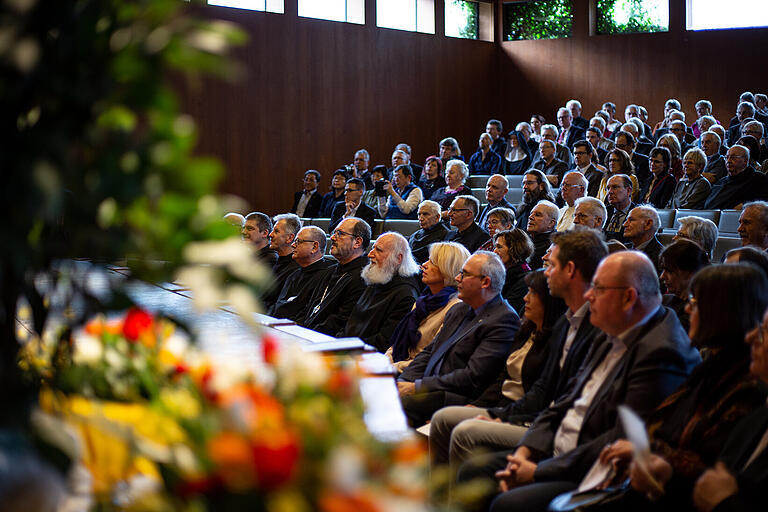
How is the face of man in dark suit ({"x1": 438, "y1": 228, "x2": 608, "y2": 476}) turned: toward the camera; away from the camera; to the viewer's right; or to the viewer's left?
to the viewer's left

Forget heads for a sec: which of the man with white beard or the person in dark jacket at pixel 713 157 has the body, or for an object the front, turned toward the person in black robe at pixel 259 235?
the person in dark jacket at pixel 713 157

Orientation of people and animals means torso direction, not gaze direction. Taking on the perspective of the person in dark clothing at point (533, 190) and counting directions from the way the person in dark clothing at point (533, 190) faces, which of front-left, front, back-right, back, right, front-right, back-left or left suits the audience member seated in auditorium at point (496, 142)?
back-right

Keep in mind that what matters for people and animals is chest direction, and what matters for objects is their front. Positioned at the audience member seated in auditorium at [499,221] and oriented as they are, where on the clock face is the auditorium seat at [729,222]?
The auditorium seat is roughly at 7 o'clock from the audience member seated in auditorium.

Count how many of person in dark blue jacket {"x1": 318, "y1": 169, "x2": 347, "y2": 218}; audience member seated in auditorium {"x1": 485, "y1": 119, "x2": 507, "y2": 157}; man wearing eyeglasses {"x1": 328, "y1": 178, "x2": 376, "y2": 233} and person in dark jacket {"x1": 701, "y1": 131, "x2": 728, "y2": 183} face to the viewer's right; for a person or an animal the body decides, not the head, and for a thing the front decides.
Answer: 0

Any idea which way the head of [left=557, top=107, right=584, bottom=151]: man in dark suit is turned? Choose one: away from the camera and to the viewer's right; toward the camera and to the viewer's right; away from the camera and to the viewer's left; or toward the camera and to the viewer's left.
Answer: toward the camera and to the viewer's left

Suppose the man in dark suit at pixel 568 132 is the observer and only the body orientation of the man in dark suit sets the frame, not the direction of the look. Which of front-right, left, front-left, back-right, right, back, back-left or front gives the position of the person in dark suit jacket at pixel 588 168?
front-left

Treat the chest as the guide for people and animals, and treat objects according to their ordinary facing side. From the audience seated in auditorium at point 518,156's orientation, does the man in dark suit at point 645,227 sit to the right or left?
on their left

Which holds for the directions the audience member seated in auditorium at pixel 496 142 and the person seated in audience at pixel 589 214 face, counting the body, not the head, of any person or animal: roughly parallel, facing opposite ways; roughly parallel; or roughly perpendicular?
roughly parallel

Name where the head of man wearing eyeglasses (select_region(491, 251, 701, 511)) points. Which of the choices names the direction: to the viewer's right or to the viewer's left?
to the viewer's left

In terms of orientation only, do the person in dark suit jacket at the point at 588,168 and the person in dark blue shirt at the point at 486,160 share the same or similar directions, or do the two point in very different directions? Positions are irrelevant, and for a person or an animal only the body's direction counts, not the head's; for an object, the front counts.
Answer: same or similar directions

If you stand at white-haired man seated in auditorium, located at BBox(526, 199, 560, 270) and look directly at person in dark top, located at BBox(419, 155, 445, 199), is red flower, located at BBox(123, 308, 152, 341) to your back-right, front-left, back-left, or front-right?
back-left

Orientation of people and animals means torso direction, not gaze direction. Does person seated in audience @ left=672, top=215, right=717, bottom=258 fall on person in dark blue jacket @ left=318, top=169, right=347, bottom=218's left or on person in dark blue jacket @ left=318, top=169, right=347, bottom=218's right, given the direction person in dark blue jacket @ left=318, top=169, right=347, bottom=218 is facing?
on their left

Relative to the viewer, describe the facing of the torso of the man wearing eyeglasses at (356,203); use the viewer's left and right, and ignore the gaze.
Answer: facing the viewer and to the left of the viewer

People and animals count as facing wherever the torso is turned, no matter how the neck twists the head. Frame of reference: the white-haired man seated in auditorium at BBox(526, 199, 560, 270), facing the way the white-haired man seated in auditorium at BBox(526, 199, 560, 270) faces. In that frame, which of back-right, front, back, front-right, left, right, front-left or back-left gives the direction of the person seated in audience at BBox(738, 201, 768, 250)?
left
